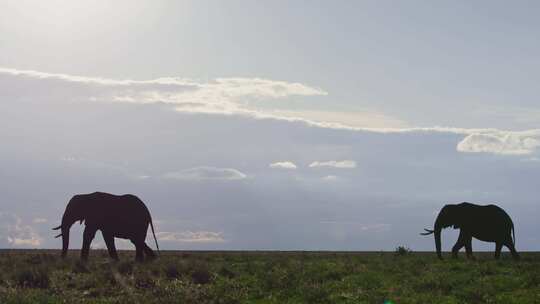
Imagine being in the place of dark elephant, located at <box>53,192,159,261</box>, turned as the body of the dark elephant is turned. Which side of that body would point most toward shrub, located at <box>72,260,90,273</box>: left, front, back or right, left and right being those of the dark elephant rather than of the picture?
left

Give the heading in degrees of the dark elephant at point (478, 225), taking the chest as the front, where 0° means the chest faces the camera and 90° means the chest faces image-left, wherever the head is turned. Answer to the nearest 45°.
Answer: approximately 90°

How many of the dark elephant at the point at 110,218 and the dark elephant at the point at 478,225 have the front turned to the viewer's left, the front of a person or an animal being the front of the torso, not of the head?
2

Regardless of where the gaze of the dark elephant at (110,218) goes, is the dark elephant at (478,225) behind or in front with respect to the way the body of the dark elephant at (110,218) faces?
behind

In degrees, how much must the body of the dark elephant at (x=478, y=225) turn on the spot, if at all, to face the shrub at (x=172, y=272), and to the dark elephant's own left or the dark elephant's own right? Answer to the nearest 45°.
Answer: approximately 45° to the dark elephant's own left

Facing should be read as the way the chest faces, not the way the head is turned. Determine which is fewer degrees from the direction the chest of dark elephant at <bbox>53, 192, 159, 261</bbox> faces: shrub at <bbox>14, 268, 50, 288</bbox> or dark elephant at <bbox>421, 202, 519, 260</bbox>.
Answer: the shrub

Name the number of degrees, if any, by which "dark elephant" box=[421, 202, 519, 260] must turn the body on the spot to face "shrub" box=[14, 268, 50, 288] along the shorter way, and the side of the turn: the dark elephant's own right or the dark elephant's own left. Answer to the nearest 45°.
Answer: approximately 45° to the dark elephant's own left

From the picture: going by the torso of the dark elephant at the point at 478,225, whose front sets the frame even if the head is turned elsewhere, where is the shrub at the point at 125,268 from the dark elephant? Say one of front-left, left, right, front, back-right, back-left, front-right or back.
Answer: front-left

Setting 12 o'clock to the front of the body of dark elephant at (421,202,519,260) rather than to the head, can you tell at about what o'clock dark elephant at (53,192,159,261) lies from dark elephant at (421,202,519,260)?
dark elephant at (53,192,159,261) is roughly at 11 o'clock from dark elephant at (421,202,519,260).

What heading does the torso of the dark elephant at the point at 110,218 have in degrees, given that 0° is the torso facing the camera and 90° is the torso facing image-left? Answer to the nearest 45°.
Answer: approximately 90°

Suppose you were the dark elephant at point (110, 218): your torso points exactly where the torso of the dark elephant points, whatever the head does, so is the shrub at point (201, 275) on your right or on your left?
on your left
